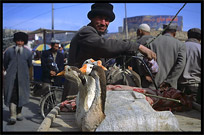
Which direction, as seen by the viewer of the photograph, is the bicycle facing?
facing the viewer and to the left of the viewer

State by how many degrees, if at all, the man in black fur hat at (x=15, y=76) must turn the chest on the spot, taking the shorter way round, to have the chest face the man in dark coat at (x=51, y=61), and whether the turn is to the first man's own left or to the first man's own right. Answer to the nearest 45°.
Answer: approximately 90° to the first man's own left

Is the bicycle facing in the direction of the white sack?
no

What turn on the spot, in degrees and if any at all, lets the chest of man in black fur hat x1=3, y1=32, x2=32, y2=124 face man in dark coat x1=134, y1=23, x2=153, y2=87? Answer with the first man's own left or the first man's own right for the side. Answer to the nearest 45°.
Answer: approximately 45° to the first man's own left

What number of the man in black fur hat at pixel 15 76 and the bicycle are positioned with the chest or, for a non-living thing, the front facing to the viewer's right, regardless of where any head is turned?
0

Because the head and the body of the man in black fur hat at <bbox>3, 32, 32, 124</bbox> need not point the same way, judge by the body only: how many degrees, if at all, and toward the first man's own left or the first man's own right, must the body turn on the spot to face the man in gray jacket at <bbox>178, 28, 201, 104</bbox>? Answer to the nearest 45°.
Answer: approximately 45° to the first man's own left

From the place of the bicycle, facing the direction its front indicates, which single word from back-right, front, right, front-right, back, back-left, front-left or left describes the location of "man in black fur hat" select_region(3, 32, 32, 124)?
front-right

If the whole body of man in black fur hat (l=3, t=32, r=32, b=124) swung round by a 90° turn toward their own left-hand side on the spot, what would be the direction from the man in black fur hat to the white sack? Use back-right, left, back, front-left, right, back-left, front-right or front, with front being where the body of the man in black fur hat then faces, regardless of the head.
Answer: right

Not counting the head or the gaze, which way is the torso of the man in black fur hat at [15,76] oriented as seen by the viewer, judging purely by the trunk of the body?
toward the camera

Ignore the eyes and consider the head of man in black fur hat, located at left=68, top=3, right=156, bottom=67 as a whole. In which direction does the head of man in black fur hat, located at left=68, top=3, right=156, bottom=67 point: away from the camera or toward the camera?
toward the camera
